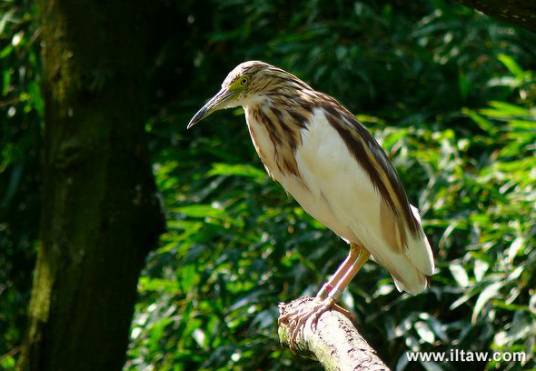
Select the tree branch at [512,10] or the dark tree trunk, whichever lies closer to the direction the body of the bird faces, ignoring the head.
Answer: the dark tree trunk

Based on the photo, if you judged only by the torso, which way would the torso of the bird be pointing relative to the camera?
to the viewer's left
